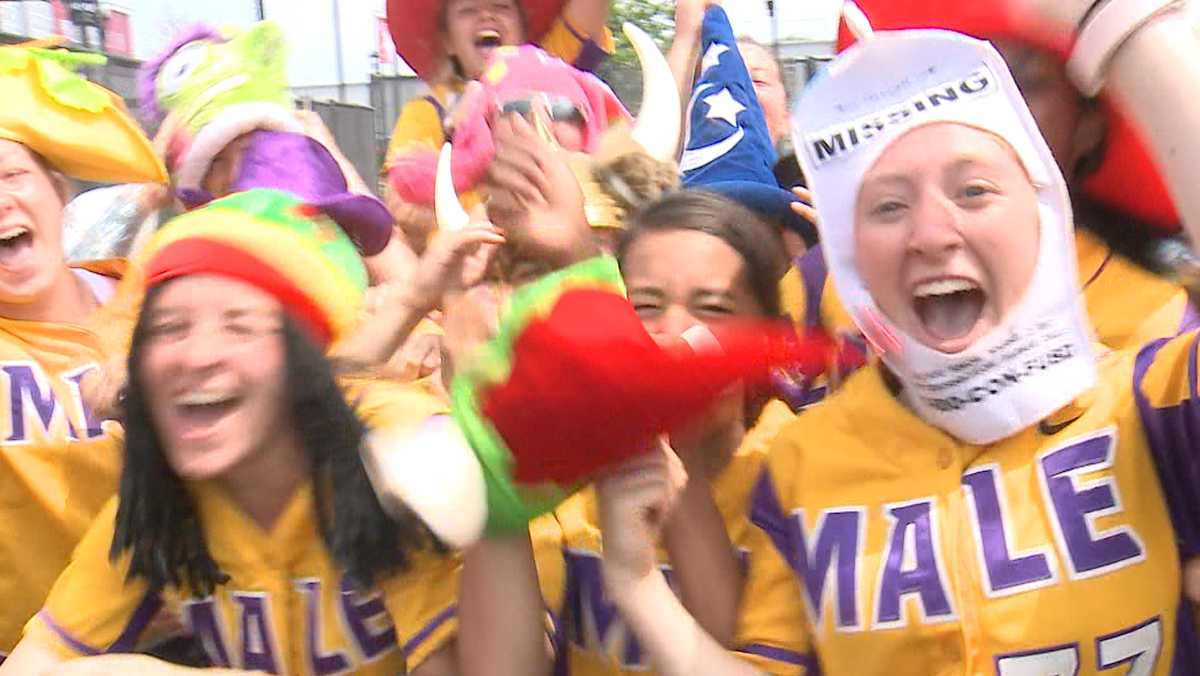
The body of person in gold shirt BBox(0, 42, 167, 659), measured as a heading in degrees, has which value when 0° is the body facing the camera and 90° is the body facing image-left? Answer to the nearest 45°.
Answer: approximately 0°

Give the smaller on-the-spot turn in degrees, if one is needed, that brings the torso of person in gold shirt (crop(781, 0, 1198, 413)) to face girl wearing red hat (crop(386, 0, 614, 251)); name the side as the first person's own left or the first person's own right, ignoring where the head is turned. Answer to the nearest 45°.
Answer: approximately 90° to the first person's own right

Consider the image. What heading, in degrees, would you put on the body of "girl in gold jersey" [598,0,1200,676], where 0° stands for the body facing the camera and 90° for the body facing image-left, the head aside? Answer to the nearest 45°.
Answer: approximately 0°

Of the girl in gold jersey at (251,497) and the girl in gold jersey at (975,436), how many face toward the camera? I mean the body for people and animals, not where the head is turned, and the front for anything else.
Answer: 2

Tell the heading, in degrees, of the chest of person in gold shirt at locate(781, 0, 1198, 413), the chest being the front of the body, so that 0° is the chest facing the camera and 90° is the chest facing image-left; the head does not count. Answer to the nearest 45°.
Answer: approximately 45°

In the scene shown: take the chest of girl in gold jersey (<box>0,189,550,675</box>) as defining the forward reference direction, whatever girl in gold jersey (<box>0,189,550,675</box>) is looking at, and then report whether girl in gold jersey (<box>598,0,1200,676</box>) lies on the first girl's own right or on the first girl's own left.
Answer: on the first girl's own left
